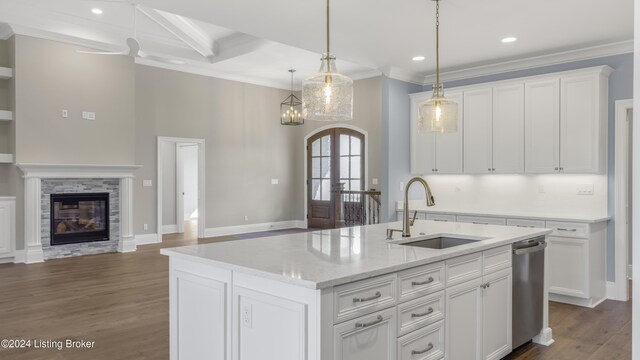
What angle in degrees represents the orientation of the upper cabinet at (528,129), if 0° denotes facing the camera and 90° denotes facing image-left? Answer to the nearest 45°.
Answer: approximately 45°

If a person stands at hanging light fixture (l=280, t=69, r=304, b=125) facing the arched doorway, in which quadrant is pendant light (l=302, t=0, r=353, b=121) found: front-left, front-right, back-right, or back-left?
back-right

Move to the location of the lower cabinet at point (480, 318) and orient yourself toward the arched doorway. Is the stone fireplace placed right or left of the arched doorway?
left

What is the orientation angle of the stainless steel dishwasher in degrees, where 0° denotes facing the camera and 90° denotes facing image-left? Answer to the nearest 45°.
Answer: approximately 315°

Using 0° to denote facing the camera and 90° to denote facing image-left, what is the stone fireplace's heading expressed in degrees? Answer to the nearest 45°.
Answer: approximately 315°

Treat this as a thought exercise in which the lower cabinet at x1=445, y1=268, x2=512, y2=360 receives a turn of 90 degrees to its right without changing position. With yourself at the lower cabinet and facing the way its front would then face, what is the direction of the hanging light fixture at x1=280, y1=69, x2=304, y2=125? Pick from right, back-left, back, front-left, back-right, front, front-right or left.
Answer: right

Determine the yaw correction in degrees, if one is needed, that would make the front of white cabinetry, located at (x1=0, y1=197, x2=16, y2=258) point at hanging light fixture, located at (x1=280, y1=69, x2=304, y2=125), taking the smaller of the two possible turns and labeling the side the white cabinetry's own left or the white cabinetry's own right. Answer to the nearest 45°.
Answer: approximately 45° to the white cabinetry's own left

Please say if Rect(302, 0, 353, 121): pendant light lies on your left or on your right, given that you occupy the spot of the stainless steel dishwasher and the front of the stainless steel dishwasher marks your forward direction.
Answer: on your right

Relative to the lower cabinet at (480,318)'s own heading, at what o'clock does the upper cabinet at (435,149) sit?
The upper cabinet is roughly at 7 o'clock from the lower cabinet.

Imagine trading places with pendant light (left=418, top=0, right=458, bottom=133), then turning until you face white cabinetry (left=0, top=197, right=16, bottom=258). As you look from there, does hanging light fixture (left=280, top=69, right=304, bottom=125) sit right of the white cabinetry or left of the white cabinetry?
right

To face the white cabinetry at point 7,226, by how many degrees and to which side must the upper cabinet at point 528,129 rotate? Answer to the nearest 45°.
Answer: approximately 45° to its right
